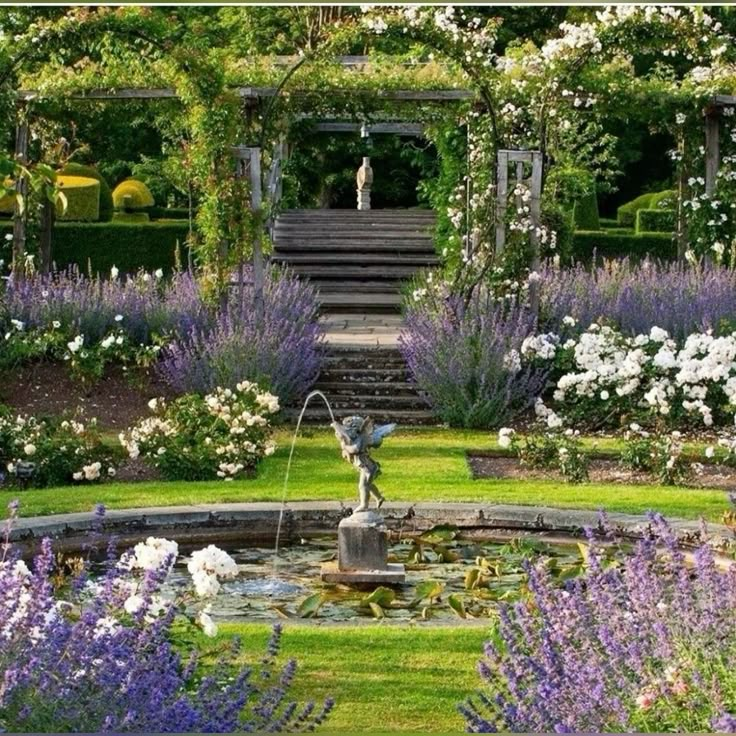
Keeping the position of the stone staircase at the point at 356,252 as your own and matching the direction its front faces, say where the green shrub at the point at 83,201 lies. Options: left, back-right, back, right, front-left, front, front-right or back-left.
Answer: back-right

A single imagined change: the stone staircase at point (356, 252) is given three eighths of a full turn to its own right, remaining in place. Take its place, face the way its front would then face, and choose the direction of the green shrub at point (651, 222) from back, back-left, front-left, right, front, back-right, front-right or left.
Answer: right

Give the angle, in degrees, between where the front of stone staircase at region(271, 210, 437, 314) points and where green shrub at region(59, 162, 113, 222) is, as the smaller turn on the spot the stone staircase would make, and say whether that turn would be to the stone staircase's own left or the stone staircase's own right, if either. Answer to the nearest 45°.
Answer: approximately 135° to the stone staircase's own right

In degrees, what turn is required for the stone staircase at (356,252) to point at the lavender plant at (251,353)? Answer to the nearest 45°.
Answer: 0° — it already faces it

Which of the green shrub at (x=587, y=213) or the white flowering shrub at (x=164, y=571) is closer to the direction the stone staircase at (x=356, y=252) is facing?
the white flowering shrub

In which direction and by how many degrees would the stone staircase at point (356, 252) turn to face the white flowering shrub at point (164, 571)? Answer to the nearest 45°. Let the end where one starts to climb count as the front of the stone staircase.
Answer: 0° — it already faces it

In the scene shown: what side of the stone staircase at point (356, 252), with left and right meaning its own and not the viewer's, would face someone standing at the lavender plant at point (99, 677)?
front

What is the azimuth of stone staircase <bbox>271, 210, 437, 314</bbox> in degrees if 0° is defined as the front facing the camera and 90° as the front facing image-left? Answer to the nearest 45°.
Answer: approximately 0°

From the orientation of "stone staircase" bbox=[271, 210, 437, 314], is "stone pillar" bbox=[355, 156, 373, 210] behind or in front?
behind

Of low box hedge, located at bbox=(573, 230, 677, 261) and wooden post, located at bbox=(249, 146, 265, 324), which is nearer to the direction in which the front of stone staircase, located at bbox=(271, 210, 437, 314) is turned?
the wooden post

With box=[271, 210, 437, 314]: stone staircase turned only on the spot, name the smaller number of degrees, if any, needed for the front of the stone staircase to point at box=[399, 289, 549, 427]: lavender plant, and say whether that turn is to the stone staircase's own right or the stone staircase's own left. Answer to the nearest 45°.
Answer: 0° — it already faces it

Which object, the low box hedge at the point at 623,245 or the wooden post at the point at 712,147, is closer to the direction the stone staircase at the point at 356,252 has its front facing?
the wooden post

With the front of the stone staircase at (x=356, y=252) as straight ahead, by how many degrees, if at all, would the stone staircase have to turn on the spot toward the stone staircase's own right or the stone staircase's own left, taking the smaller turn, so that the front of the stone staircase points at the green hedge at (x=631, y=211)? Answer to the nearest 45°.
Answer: approximately 135° to the stone staircase's own left
